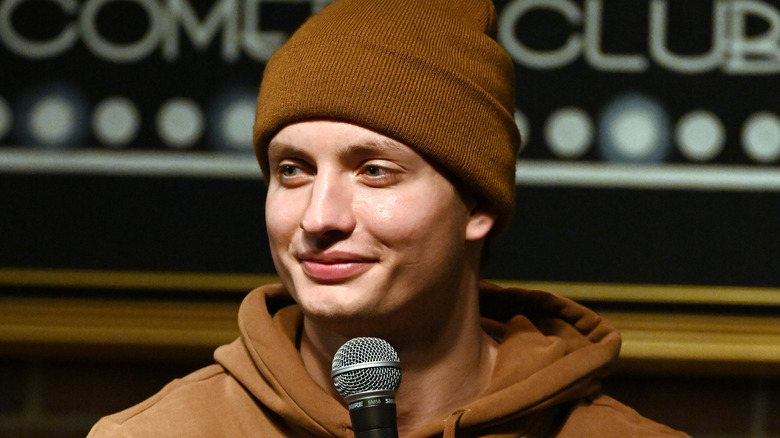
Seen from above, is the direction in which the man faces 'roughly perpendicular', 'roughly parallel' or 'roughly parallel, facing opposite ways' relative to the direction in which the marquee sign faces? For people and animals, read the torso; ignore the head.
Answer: roughly parallel

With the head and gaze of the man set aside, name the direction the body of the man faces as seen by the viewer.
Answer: toward the camera

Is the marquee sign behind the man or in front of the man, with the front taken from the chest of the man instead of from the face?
behind

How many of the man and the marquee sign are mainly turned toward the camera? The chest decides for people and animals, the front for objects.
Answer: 2

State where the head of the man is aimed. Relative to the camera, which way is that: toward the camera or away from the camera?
toward the camera

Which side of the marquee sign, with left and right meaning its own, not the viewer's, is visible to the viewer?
front
